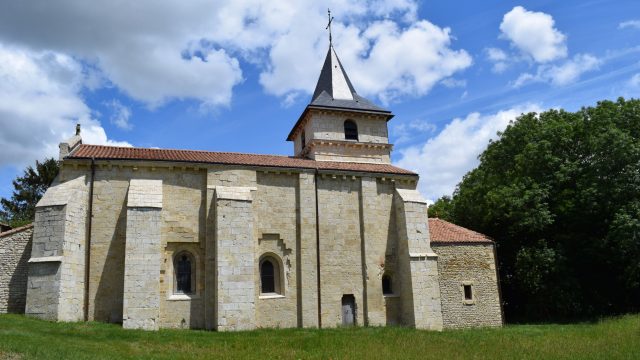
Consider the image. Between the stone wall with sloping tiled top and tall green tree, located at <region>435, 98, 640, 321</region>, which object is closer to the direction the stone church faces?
the stone wall with sloping tiled top

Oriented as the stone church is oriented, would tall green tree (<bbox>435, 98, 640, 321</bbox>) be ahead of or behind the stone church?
behind

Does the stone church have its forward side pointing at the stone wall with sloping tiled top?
yes

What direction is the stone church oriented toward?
to the viewer's left
